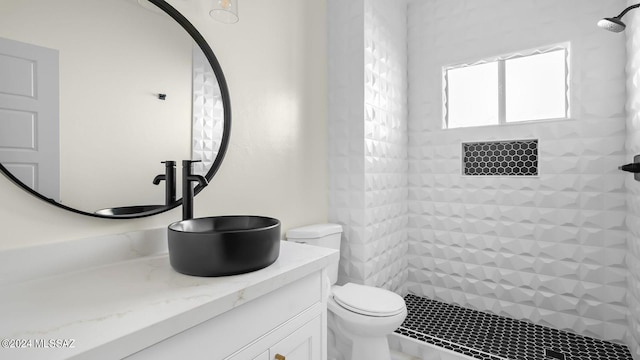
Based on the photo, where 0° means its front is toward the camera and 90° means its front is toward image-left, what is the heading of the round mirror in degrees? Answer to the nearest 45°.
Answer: approximately 315°

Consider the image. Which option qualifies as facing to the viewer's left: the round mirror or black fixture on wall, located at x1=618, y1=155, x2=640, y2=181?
the black fixture on wall

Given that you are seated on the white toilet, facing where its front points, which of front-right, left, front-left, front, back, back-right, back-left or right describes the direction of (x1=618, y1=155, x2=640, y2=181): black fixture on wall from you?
front-left

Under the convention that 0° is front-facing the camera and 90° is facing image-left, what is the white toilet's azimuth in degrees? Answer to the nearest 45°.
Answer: approximately 315°

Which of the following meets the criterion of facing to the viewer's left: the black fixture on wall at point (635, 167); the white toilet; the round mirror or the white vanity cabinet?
the black fixture on wall

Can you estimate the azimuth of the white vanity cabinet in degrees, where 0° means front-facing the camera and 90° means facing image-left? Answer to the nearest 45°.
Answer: approximately 315°

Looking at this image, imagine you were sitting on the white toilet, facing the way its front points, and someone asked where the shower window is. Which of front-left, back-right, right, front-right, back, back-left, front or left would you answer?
left

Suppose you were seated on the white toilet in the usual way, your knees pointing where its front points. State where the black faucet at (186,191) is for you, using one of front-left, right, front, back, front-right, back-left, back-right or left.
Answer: right

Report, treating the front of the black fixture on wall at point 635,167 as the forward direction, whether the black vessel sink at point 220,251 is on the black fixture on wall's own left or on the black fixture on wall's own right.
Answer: on the black fixture on wall's own left

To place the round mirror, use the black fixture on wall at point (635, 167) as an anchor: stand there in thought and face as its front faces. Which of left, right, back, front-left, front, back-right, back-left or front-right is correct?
front-left

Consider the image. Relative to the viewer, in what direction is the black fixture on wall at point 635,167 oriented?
to the viewer's left

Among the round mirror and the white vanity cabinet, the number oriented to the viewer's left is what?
0
